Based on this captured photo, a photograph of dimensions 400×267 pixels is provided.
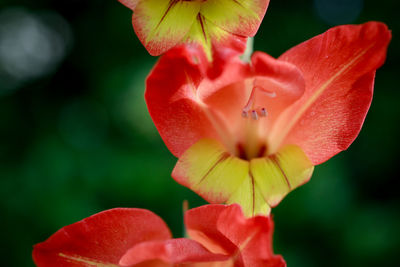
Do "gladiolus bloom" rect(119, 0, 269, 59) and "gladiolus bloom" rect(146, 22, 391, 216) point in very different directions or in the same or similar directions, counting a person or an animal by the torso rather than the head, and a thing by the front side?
same or similar directions

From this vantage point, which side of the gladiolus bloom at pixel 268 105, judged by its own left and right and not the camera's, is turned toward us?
front

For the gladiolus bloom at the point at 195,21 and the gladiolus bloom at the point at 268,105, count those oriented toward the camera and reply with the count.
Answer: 2
